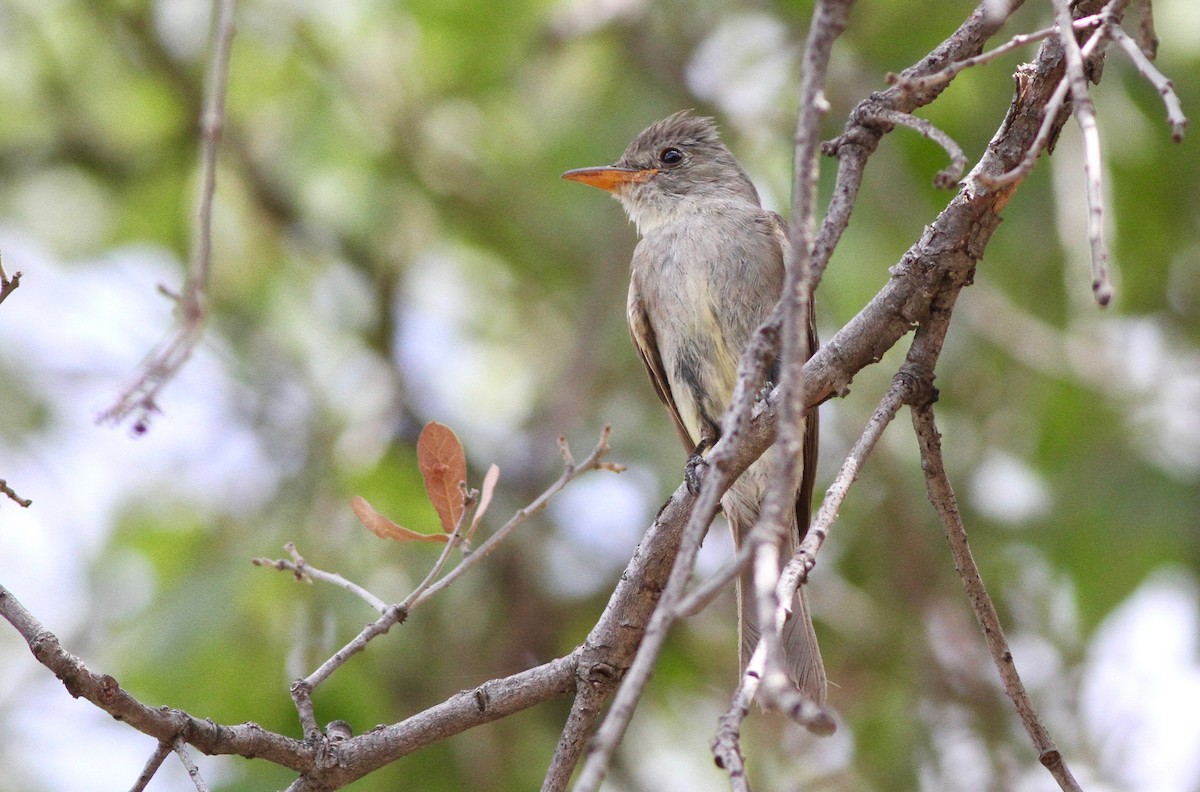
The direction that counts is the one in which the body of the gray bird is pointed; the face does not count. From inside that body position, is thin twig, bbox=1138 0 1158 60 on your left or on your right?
on your left

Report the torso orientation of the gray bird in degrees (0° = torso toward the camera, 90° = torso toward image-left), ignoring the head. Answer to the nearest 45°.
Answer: approximately 45°

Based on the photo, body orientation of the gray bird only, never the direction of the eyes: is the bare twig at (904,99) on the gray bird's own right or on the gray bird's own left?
on the gray bird's own left

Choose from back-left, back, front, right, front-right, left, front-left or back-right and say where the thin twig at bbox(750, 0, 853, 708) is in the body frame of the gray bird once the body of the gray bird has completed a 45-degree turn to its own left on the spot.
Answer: front
